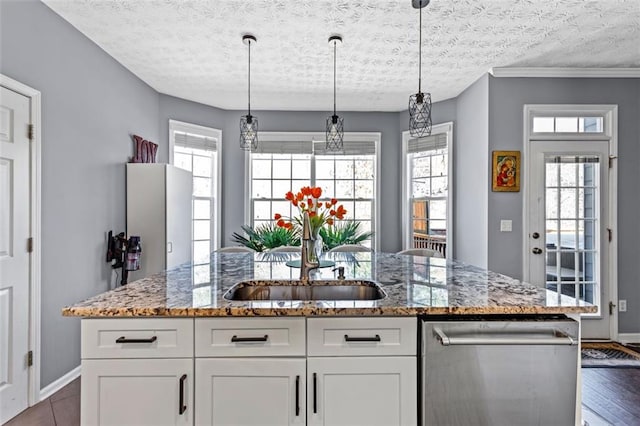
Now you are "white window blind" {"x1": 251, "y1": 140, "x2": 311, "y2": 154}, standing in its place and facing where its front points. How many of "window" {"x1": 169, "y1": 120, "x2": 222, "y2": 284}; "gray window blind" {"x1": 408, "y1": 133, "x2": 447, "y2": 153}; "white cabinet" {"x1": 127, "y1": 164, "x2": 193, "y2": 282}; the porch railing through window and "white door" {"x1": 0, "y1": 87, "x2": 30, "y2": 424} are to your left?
2

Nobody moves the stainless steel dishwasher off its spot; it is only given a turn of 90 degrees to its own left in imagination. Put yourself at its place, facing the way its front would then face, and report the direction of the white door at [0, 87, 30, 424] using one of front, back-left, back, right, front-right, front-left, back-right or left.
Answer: back

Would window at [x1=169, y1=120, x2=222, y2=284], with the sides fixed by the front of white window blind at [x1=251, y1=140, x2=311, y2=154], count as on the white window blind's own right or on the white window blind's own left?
on the white window blind's own right

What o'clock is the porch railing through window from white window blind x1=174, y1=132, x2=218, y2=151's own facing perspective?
The porch railing through window is roughly at 11 o'clock from the white window blind.

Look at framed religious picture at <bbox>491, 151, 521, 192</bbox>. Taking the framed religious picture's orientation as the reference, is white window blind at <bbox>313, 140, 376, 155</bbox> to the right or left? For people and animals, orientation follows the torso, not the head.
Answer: on its right

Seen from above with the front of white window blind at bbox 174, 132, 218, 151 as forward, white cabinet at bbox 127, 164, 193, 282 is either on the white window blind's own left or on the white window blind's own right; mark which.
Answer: on the white window blind's own right

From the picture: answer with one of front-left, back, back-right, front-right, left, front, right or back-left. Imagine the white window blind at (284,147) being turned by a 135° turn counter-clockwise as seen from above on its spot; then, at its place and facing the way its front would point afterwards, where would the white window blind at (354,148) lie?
front-right

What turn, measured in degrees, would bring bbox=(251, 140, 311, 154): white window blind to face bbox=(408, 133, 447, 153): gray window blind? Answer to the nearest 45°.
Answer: approximately 90° to its left

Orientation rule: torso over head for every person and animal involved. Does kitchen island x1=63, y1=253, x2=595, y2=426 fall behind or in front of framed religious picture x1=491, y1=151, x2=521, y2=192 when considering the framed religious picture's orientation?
in front

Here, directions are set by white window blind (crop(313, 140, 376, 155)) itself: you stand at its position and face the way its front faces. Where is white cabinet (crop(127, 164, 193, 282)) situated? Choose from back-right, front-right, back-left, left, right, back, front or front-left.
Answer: front-right

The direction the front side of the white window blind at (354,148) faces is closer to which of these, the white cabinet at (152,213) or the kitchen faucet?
the kitchen faucet

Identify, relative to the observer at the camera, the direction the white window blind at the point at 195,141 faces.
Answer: facing the viewer and to the right of the viewer

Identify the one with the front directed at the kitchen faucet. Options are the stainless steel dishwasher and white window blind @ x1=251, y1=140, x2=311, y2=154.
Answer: the white window blind

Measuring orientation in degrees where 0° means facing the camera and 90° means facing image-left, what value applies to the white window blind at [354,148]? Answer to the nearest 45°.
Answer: approximately 0°
